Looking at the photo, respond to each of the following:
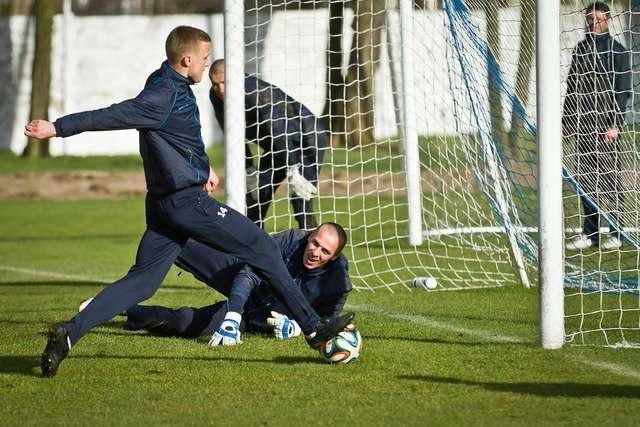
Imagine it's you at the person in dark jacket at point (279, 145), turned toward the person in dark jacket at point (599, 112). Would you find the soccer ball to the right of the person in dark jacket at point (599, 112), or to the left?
right

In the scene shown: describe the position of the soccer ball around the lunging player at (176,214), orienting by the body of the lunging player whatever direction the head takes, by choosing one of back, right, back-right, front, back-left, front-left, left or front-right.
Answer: front

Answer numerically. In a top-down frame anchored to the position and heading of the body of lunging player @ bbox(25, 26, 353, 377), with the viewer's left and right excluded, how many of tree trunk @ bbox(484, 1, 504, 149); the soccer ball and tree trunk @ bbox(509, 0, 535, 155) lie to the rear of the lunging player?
0

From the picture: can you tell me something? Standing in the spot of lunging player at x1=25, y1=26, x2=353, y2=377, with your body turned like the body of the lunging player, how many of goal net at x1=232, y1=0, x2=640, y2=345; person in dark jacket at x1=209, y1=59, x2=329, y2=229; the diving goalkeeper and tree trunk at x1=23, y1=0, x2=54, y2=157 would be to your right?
0

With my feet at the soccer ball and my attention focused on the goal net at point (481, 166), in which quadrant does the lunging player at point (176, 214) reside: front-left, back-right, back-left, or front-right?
back-left

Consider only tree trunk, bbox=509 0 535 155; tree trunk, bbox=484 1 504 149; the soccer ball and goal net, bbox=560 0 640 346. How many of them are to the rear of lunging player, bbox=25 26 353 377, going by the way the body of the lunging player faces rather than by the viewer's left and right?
0

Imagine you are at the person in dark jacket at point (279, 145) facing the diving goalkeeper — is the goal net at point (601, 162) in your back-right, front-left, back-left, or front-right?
front-left

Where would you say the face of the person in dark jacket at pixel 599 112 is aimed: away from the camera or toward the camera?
toward the camera

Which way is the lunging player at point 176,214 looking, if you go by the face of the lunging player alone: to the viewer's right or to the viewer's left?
to the viewer's right

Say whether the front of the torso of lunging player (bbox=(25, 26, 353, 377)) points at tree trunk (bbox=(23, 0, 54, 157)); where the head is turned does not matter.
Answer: no

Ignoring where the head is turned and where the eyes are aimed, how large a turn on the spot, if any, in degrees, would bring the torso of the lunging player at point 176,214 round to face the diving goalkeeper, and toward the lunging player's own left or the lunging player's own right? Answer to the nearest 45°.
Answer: approximately 45° to the lunging player's own left

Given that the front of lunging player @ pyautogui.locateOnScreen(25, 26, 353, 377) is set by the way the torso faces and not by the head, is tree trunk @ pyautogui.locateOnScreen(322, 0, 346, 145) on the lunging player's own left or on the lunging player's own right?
on the lunging player's own left

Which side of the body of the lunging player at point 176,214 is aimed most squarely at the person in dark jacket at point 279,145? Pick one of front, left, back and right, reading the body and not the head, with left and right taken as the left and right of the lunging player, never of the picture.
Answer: left

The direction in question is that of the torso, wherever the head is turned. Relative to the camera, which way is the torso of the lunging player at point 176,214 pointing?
to the viewer's right
